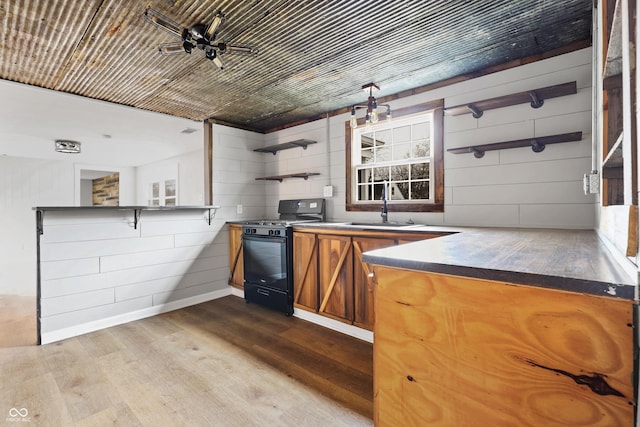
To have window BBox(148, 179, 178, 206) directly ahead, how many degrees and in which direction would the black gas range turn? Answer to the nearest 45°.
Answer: approximately 90° to its right

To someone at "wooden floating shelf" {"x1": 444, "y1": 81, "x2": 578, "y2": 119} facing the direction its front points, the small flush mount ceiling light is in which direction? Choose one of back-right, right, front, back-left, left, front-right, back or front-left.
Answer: front-right

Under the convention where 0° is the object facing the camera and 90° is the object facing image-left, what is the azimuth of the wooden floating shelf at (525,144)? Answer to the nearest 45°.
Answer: approximately 45°

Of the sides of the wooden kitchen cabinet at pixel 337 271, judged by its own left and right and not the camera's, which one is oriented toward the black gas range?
right

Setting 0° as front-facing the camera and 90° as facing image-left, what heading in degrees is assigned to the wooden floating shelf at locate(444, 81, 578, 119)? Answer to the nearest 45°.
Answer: approximately 45°

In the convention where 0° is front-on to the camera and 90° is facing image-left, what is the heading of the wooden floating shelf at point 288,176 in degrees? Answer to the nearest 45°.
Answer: approximately 45°

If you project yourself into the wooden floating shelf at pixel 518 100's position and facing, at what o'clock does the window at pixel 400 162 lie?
The window is roughly at 2 o'clock from the wooden floating shelf.

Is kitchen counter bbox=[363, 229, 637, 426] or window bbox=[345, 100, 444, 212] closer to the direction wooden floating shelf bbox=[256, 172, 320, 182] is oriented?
the kitchen counter

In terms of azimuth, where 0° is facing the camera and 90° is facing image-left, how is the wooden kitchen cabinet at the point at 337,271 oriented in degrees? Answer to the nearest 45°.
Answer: approximately 45°

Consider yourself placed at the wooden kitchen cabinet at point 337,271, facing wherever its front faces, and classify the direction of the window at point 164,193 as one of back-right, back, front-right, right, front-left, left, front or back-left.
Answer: right

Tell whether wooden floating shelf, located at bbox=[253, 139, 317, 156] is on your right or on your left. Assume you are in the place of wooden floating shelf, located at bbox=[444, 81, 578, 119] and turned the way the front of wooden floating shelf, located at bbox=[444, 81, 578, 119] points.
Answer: on your right

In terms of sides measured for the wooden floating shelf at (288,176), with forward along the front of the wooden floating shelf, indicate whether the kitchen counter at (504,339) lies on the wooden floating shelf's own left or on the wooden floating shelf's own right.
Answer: on the wooden floating shelf's own left

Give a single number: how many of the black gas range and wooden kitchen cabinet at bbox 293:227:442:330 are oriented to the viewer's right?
0
